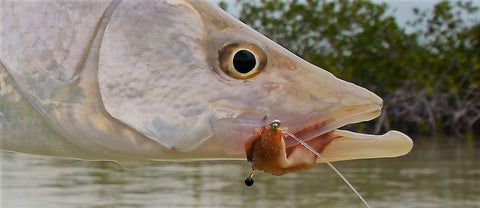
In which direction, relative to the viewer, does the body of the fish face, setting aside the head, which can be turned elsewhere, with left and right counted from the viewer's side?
facing to the right of the viewer
